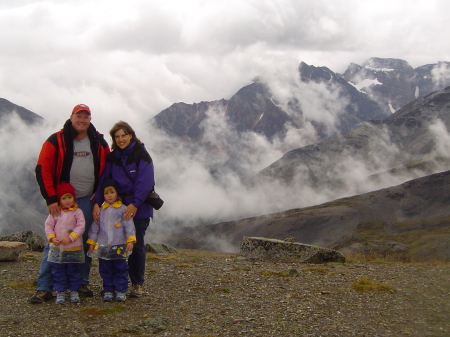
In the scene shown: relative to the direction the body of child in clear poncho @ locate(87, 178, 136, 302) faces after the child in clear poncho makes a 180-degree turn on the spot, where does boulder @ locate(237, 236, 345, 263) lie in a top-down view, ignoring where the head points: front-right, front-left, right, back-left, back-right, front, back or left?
front-right

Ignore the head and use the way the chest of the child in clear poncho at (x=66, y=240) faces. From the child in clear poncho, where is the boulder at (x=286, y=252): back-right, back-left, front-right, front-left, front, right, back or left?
back-left

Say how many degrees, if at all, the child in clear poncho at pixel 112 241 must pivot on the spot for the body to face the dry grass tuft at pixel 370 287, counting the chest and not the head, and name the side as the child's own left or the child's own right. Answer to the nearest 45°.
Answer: approximately 90° to the child's own left

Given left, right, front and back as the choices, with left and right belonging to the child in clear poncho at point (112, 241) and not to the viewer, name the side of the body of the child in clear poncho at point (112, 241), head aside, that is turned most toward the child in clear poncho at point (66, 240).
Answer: right

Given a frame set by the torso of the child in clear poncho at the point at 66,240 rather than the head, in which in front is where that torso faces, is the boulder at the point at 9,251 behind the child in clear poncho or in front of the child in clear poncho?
behind

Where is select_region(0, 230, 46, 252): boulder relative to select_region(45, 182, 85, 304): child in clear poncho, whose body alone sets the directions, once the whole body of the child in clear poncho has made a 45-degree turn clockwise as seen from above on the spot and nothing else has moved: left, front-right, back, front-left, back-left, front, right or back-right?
back-right

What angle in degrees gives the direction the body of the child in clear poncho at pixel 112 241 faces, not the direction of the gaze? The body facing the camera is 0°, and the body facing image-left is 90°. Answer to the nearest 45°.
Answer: approximately 0°

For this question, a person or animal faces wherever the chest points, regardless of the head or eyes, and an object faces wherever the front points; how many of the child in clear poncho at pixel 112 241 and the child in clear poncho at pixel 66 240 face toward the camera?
2

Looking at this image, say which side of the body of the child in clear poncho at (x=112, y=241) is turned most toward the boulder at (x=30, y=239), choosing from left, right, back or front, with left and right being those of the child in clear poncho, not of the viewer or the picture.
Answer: back
